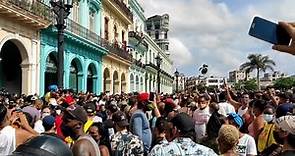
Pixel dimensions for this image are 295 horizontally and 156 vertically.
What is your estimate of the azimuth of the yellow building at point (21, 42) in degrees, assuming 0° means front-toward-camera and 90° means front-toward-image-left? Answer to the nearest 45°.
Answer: approximately 315°

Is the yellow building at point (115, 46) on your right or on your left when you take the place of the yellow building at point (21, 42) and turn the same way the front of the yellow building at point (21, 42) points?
on your left

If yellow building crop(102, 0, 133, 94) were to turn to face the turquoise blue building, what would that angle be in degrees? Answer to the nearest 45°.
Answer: approximately 45° to its right

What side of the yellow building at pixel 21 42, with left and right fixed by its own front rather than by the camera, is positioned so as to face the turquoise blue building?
left

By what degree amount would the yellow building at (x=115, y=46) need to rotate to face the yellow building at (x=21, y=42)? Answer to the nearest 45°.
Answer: approximately 45° to its right

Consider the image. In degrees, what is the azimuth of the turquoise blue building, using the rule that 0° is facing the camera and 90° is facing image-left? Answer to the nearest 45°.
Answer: approximately 315°

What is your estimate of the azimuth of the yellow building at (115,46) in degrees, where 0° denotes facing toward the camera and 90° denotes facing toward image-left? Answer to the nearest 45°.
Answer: approximately 315°
